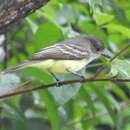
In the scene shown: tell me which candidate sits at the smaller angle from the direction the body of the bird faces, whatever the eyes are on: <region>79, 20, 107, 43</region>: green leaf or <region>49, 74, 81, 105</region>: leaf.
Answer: the green leaf

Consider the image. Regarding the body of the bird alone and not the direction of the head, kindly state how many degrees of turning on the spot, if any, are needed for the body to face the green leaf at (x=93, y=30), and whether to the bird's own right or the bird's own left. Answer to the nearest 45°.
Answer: approximately 45° to the bird's own left

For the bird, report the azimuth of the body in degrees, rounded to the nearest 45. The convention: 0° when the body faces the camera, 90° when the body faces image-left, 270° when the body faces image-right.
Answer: approximately 270°
